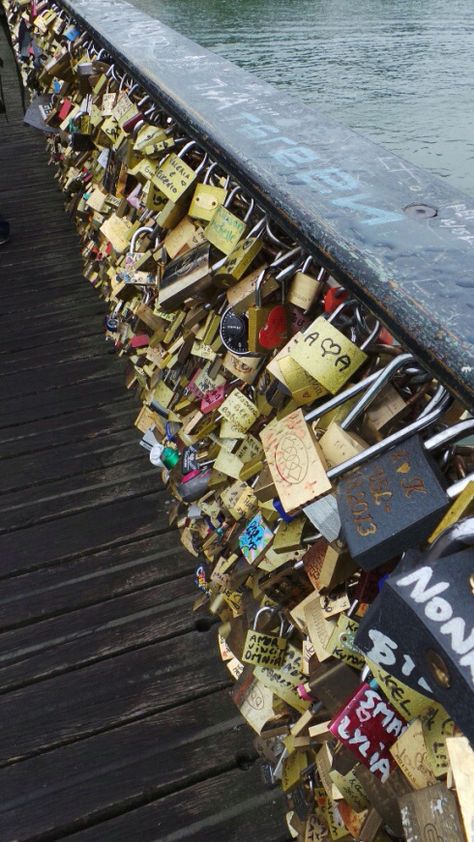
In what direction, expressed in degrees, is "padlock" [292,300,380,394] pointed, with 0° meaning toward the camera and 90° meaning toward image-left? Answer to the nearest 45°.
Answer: approximately 0°

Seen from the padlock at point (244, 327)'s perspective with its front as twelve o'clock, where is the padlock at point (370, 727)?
the padlock at point (370, 727) is roughly at 10 o'clock from the padlock at point (244, 327).

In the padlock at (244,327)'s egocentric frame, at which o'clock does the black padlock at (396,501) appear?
The black padlock is roughly at 10 o'clock from the padlock.

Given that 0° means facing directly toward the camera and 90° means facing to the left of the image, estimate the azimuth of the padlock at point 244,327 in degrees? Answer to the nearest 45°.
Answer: approximately 45°
